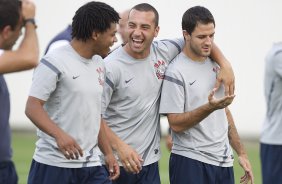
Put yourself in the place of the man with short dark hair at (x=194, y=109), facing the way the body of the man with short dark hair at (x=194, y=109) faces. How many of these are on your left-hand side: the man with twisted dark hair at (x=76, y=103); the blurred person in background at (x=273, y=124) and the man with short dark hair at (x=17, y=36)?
1

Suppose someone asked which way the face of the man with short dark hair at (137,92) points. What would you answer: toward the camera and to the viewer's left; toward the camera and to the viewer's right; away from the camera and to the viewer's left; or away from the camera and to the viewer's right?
toward the camera and to the viewer's left

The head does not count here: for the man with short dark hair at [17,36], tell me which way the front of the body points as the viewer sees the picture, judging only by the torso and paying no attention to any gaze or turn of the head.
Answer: to the viewer's right

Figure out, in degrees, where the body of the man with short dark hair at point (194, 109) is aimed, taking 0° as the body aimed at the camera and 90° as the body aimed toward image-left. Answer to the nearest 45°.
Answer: approximately 315°

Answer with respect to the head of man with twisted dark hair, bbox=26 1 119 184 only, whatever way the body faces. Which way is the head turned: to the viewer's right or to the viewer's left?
to the viewer's right

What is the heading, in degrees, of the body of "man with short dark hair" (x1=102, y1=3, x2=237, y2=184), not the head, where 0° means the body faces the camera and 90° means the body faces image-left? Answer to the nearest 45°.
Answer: approximately 0°
